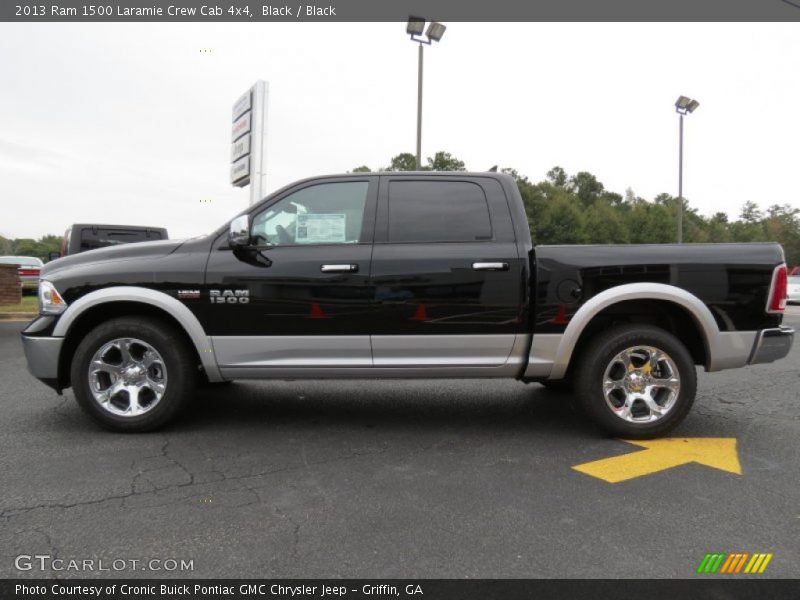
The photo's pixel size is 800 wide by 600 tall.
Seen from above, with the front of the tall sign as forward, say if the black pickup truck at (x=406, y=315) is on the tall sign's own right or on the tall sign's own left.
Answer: on the tall sign's own left

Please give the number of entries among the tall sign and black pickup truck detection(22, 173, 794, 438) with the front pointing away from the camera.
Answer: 0

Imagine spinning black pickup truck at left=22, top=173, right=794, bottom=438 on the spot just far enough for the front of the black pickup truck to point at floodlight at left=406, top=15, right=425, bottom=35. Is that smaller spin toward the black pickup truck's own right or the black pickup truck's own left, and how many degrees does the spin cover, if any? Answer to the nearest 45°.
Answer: approximately 90° to the black pickup truck's own right

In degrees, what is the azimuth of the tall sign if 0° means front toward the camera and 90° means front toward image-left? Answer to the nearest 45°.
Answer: approximately 45°

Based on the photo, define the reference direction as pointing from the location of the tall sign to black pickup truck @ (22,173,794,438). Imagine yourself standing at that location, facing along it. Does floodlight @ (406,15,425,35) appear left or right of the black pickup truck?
left

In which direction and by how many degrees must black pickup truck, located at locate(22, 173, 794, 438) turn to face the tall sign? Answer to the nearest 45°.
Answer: approximately 90° to its right

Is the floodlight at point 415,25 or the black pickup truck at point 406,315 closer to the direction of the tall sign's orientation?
the black pickup truck

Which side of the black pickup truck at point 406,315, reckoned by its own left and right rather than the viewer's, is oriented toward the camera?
left

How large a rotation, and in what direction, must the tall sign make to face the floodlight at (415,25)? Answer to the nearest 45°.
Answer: approximately 90° to its left
